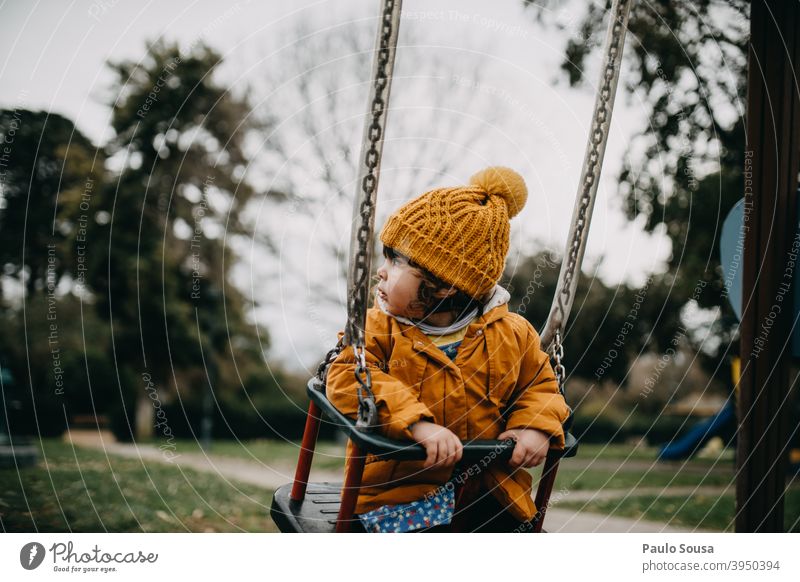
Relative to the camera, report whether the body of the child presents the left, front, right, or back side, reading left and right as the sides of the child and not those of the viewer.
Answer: front

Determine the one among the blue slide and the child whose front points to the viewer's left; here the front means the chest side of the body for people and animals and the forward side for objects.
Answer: the blue slide

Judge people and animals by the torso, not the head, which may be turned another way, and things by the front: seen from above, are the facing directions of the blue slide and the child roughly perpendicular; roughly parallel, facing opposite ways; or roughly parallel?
roughly perpendicular

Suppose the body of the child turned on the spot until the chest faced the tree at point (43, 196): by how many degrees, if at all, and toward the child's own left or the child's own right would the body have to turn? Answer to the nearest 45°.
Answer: approximately 135° to the child's own right

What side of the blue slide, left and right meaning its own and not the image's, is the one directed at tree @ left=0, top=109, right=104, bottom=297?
front

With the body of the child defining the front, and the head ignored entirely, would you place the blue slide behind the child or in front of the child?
behind

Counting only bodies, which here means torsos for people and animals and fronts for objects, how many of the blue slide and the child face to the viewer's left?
1

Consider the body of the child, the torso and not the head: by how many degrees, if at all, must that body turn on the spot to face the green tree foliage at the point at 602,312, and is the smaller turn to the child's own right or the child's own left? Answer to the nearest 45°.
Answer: approximately 180°

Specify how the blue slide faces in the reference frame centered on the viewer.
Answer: facing to the left of the viewer

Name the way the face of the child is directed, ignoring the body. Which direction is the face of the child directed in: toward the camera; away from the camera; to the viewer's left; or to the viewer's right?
to the viewer's left

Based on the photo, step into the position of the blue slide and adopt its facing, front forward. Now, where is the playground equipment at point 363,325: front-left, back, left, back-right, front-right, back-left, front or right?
left
